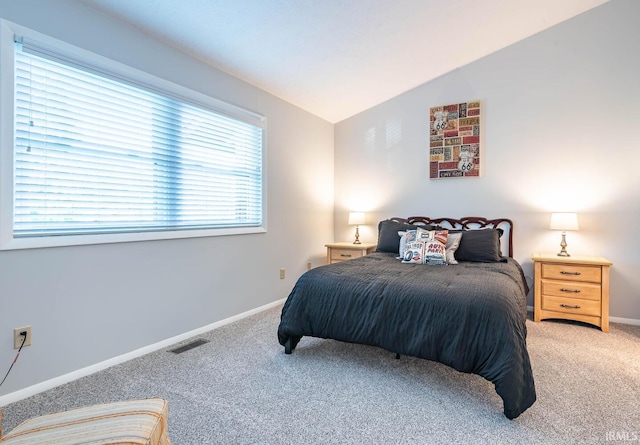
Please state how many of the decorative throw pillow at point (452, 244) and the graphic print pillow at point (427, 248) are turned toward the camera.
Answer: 2

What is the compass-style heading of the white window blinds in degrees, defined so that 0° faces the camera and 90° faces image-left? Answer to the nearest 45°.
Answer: approximately 315°

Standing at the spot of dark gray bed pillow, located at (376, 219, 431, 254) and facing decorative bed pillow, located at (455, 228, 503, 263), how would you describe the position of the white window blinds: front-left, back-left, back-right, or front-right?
back-right

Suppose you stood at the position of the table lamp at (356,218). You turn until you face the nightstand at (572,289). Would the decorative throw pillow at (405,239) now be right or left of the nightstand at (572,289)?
right

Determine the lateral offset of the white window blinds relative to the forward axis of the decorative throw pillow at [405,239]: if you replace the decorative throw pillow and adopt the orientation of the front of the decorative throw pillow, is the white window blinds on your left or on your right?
on your right

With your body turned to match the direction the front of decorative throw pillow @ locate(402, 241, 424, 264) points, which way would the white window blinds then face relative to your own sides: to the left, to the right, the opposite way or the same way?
to the left

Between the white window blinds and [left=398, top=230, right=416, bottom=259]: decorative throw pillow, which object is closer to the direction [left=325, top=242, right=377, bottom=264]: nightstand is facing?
the white window blinds

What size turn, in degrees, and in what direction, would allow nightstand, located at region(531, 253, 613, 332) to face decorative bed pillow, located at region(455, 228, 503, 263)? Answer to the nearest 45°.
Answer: approximately 45° to its right

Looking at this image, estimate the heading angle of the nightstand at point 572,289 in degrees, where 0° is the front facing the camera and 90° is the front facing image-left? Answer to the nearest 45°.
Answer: approximately 0°
